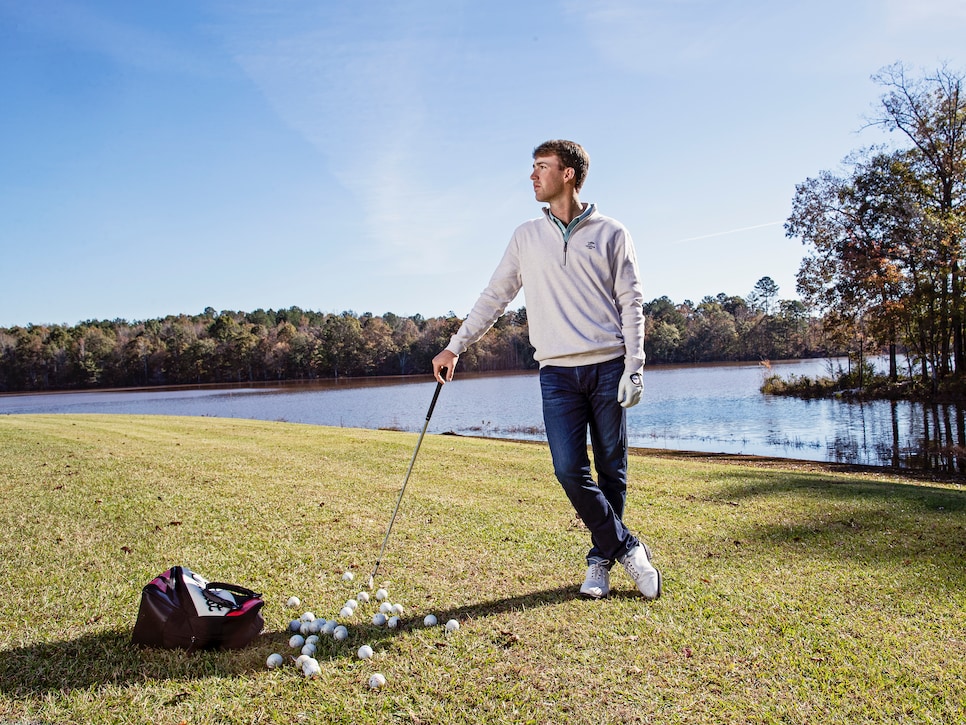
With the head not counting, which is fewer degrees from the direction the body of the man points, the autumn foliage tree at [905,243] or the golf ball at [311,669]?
the golf ball

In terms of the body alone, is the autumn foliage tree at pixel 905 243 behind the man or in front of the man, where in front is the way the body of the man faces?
behind

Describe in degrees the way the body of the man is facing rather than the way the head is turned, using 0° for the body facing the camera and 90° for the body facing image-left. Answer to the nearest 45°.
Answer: approximately 0°

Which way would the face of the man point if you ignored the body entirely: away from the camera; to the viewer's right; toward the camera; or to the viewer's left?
to the viewer's left

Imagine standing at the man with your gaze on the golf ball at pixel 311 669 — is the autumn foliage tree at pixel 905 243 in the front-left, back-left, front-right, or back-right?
back-right

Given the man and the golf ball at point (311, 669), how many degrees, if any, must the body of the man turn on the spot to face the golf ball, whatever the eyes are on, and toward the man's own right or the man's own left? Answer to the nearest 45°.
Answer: approximately 45° to the man's own right
